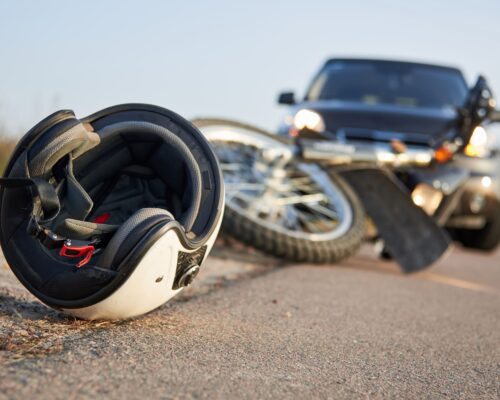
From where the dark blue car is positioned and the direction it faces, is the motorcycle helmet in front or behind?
in front

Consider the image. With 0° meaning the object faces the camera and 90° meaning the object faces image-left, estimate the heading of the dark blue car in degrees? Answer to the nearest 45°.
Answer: approximately 0°

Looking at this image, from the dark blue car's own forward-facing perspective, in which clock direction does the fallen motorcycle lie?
The fallen motorcycle is roughly at 1 o'clock from the dark blue car.
